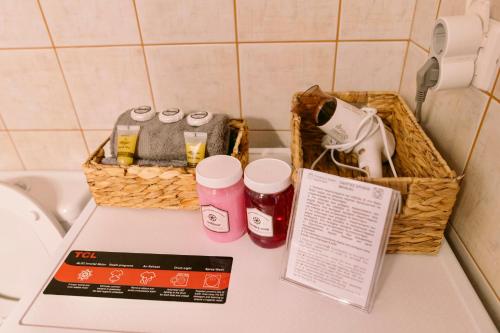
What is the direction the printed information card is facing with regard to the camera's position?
facing the viewer

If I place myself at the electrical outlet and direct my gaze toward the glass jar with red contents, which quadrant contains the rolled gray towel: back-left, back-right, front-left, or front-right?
front-right

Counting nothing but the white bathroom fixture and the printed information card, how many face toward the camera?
2

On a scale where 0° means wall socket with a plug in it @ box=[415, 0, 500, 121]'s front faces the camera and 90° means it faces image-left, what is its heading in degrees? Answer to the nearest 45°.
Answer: approximately 45°

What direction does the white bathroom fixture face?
toward the camera
